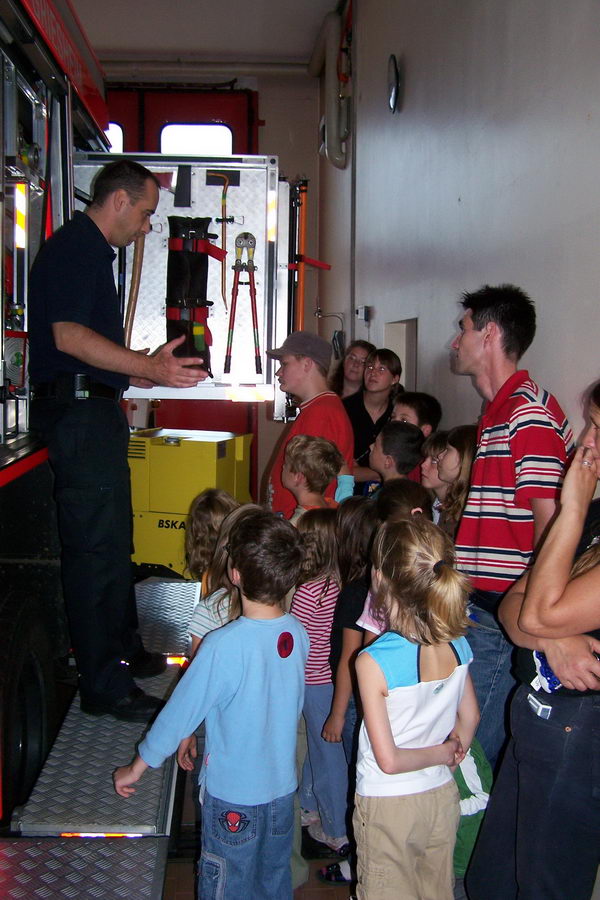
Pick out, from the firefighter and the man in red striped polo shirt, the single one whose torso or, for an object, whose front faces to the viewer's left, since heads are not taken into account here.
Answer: the man in red striped polo shirt

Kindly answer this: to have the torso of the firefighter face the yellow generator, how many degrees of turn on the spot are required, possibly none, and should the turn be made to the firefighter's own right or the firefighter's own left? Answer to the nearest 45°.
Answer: approximately 90° to the firefighter's own left

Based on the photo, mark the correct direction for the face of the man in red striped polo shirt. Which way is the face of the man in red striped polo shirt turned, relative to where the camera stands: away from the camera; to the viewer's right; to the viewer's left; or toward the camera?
to the viewer's left

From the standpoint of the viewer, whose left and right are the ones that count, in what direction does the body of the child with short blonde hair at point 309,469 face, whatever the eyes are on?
facing away from the viewer and to the left of the viewer

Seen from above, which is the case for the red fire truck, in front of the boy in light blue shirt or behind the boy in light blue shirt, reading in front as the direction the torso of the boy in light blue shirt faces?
in front

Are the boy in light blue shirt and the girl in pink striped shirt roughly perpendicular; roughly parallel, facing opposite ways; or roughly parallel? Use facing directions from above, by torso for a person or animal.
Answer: roughly parallel

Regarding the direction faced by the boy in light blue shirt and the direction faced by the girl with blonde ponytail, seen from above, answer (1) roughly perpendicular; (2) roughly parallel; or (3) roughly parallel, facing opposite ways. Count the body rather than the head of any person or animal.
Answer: roughly parallel

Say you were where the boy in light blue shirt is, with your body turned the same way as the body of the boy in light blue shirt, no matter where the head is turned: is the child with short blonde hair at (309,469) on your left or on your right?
on your right

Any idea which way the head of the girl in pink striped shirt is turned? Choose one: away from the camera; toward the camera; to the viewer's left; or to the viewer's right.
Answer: away from the camera

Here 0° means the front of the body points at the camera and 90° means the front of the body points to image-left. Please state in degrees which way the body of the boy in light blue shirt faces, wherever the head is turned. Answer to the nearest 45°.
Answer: approximately 135°

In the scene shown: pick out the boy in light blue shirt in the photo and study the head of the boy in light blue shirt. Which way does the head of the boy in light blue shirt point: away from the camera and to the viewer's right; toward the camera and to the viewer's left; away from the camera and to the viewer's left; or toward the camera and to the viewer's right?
away from the camera and to the viewer's left

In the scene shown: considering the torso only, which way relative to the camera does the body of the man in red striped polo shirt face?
to the viewer's left

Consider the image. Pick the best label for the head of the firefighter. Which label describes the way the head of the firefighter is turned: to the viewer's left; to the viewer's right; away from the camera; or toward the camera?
to the viewer's right

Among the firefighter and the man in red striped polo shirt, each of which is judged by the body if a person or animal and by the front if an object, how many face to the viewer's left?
1

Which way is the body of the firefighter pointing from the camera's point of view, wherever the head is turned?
to the viewer's right

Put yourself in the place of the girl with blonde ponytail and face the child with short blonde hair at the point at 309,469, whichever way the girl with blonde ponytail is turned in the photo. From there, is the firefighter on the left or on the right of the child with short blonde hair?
left

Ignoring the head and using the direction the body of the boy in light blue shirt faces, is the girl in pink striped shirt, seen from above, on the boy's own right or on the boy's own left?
on the boy's own right
